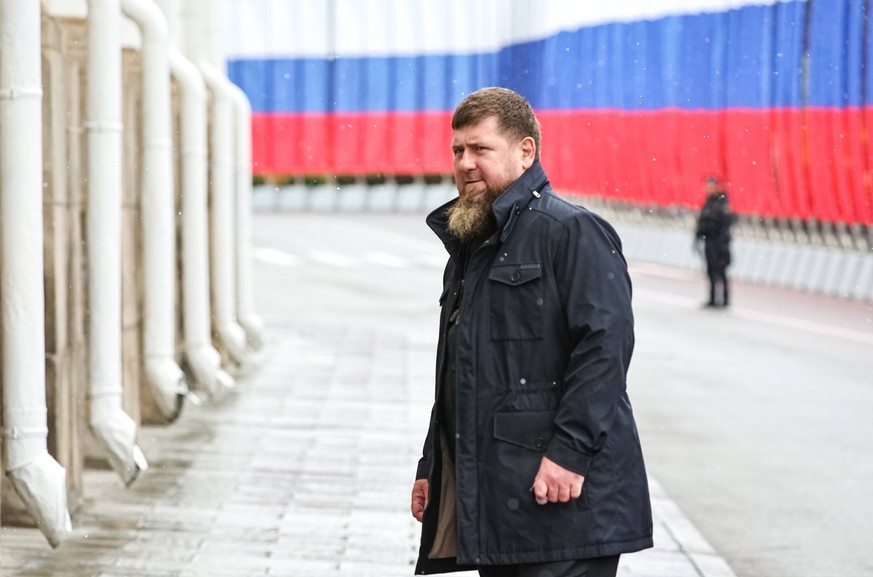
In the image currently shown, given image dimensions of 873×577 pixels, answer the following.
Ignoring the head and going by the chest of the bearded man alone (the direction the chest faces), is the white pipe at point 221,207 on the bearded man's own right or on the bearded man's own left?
on the bearded man's own right

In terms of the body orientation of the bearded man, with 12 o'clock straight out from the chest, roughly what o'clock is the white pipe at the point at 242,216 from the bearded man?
The white pipe is roughly at 4 o'clock from the bearded man.

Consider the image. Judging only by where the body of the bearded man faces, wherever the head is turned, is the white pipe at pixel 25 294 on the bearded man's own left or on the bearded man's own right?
on the bearded man's own right

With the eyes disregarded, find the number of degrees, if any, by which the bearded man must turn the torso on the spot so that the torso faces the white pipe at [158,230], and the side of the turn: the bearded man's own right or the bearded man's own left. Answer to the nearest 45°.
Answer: approximately 90° to the bearded man's own right

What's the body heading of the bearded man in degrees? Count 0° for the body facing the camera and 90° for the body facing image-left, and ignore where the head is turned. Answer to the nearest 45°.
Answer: approximately 45°

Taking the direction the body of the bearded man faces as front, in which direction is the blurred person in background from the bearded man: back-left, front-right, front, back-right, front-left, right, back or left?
back-right

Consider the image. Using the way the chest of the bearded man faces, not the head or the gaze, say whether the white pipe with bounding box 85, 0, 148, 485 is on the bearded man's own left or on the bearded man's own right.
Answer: on the bearded man's own right
